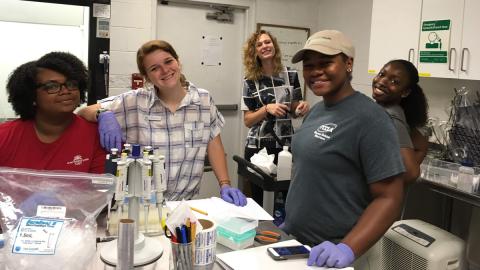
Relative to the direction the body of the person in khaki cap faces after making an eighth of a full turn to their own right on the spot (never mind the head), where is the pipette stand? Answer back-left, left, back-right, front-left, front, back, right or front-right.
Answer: front-left

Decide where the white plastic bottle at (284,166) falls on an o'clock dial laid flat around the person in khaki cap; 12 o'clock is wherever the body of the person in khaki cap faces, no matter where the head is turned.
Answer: The white plastic bottle is roughly at 4 o'clock from the person in khaki cap.

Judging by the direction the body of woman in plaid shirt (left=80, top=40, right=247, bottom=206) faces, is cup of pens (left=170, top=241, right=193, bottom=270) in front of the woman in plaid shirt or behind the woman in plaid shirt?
in front

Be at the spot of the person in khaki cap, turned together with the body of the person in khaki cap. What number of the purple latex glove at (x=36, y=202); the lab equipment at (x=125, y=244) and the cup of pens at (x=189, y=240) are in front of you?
3

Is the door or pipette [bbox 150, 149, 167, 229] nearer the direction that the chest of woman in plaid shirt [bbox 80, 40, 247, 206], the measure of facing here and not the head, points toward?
the pipette

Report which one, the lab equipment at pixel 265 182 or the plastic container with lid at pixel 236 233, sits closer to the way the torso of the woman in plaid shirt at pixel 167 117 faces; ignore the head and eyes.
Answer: the plastic container with lid

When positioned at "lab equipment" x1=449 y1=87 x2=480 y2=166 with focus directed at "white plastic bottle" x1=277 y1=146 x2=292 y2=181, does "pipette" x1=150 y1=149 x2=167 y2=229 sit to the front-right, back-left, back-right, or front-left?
front-left

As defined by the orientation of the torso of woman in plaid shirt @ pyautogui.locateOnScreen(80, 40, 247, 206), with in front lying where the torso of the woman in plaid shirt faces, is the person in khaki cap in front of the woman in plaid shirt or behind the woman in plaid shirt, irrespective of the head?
in front

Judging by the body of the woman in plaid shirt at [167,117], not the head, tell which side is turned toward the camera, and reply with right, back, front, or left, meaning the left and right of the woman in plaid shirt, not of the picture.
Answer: front

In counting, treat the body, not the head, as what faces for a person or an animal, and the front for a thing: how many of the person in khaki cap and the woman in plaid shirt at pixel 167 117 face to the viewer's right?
0
